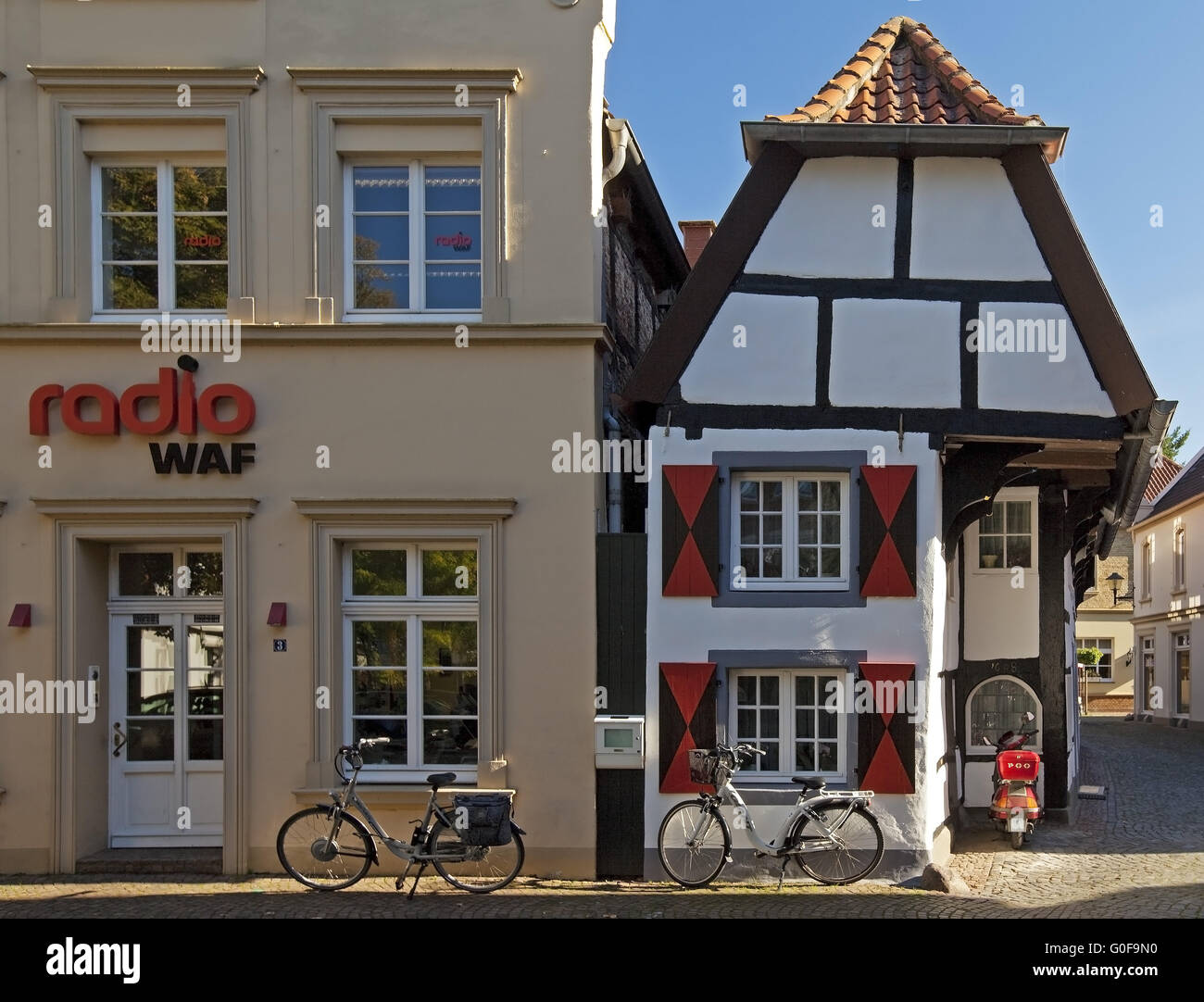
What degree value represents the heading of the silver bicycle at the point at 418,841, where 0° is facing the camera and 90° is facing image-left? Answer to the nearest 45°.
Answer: approximately 90°

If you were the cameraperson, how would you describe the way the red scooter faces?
facing away from the viewer

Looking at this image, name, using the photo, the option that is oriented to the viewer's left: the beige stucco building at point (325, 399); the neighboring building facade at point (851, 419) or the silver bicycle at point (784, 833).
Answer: the silver bicycle

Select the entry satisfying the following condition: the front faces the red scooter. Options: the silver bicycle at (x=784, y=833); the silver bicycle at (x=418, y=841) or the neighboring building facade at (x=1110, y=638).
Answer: the neighboring building facade

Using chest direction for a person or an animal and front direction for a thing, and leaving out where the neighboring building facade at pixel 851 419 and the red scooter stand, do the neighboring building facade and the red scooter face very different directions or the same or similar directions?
very different directions

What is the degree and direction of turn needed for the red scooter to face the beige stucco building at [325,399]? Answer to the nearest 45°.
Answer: approximately 135° to its left

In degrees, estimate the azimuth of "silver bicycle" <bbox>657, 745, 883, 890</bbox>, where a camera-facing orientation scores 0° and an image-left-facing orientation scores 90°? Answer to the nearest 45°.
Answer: approximately 90°

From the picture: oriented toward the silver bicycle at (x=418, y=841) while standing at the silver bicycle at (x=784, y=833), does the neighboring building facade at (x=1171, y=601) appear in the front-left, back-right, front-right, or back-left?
back-right
